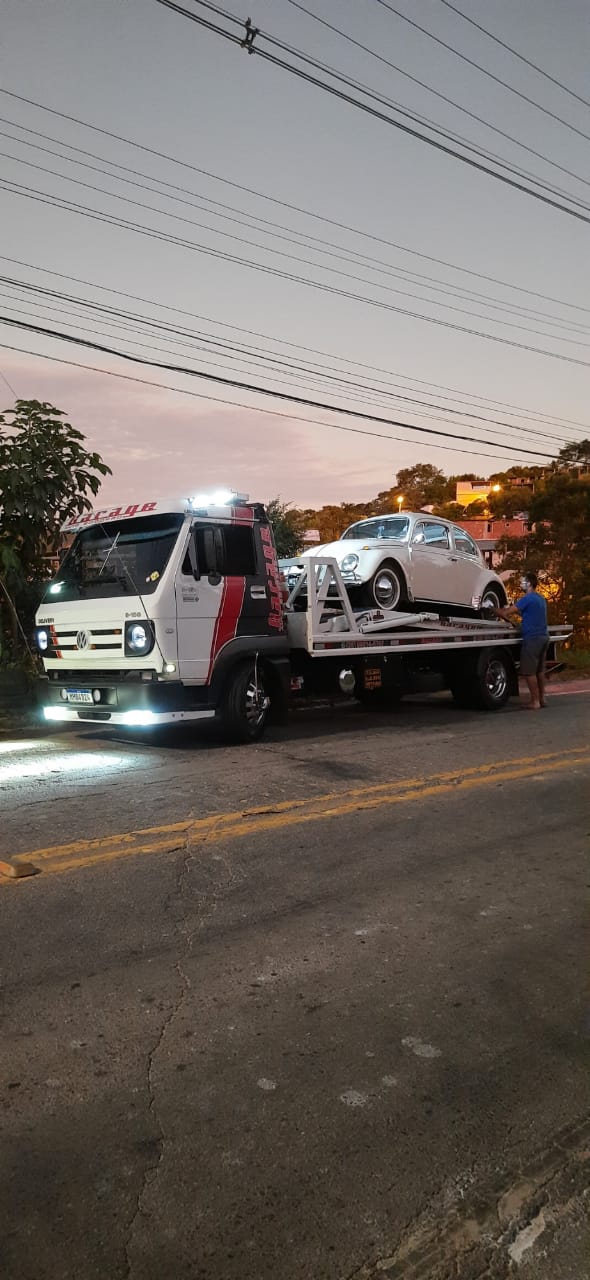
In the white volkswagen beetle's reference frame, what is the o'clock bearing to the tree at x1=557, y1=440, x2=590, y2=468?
The tree is roughly at 5 o'clock from the white volkswagen beetle.

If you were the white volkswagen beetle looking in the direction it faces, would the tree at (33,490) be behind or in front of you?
in front

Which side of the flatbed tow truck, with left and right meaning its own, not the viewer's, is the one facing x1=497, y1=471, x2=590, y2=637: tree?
back

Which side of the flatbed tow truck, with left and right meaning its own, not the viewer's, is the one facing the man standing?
back

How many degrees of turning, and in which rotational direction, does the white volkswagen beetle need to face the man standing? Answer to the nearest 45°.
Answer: approximately 180°

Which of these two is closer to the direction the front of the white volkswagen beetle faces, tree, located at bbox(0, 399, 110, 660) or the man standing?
the tree

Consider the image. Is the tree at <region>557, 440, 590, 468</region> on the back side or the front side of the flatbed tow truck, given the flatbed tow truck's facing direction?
on the back side

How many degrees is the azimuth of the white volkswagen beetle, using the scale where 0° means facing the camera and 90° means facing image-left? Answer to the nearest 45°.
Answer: approximately 45°

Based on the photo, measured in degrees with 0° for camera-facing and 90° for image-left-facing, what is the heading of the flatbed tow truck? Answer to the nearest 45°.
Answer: approximately 45°
